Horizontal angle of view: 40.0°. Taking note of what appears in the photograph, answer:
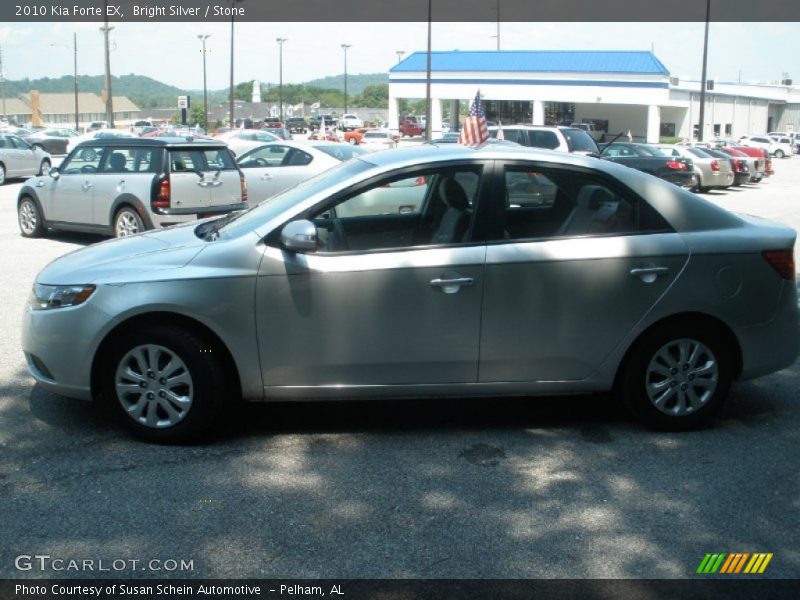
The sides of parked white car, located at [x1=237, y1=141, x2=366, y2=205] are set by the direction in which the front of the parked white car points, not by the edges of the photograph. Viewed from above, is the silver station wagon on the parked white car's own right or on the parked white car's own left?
on the parked white car's own left

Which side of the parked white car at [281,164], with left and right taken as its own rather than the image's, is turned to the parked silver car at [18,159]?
front

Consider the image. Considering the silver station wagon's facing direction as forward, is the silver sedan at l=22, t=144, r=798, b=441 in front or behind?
behind

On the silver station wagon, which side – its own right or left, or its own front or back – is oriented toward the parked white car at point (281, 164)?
right

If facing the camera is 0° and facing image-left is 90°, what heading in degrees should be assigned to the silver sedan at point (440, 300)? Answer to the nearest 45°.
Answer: approximately 90°

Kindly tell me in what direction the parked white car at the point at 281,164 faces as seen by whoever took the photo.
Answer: facing away from the viewer and to the left of the viewer

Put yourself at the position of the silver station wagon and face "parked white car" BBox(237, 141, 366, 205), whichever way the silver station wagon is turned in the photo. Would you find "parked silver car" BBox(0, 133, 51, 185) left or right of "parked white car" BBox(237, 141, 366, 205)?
left

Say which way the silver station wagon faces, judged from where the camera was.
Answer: facing away from the viewer and to the left of the viewer

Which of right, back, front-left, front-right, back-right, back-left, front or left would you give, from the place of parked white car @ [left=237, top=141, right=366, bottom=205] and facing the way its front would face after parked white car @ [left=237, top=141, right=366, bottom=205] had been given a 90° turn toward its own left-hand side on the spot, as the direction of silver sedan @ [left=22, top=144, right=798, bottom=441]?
front-left
